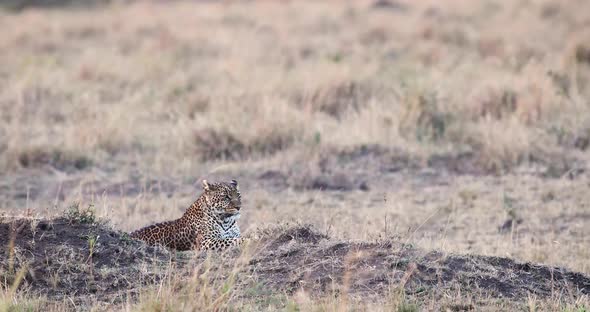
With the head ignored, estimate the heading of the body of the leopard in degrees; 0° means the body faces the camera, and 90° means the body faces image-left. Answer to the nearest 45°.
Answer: approximately 315°

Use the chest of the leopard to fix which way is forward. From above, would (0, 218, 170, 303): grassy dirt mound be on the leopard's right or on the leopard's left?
on the leopard's right

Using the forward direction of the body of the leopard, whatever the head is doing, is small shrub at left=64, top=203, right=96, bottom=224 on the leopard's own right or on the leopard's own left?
on the leopard's own right
